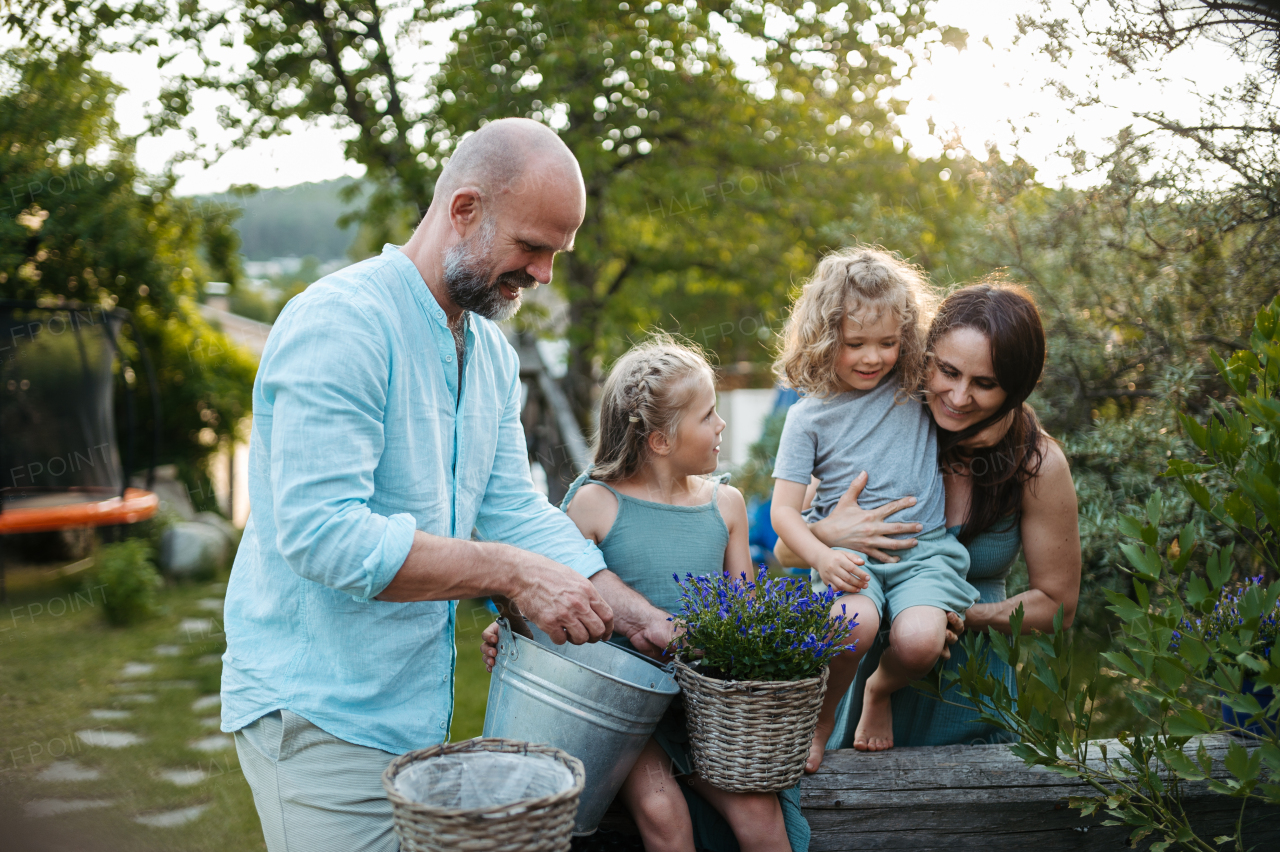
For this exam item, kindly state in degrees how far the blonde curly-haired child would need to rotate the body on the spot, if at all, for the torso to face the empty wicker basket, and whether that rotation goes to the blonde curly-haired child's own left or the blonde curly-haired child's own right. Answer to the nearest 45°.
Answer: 0° — they already face it

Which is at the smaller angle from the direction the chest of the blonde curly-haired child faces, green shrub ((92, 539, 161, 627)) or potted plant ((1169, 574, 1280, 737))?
the potted plant

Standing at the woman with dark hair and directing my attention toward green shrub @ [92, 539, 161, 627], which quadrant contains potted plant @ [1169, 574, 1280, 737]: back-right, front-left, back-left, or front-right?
back-right

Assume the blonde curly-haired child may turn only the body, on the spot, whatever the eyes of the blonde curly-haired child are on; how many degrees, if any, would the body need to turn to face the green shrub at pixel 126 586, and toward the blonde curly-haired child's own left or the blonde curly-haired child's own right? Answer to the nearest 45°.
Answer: approximately 135° to the blonde curly-haired child's own right

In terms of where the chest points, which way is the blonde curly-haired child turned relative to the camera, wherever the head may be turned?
toward the camera

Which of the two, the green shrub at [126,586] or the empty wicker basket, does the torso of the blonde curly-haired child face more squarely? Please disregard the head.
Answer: the empty wicker basket

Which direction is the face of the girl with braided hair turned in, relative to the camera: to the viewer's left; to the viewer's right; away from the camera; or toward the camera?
to the viewer's right

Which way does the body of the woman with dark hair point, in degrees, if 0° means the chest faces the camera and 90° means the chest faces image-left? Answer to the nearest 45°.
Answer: approximately 45°

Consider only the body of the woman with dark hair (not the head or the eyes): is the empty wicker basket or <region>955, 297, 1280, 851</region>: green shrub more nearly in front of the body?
the empty wicker basket

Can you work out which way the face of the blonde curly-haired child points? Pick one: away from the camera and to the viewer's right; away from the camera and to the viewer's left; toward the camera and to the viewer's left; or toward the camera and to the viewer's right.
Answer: toward the camera and to the viewer's left

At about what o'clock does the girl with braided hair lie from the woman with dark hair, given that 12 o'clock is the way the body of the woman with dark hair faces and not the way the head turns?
The girl with braided hair is roughly at 1 o'clock from the woman with dark hair.

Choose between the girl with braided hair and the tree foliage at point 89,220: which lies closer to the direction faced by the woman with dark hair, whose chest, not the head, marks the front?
the girl with braided hair
